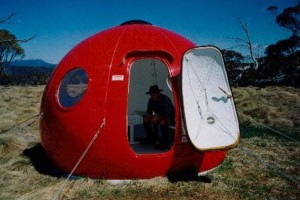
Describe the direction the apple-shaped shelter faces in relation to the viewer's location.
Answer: facing the viewer

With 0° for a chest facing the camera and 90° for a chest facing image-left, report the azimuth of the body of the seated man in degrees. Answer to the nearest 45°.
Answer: approximately 45°
